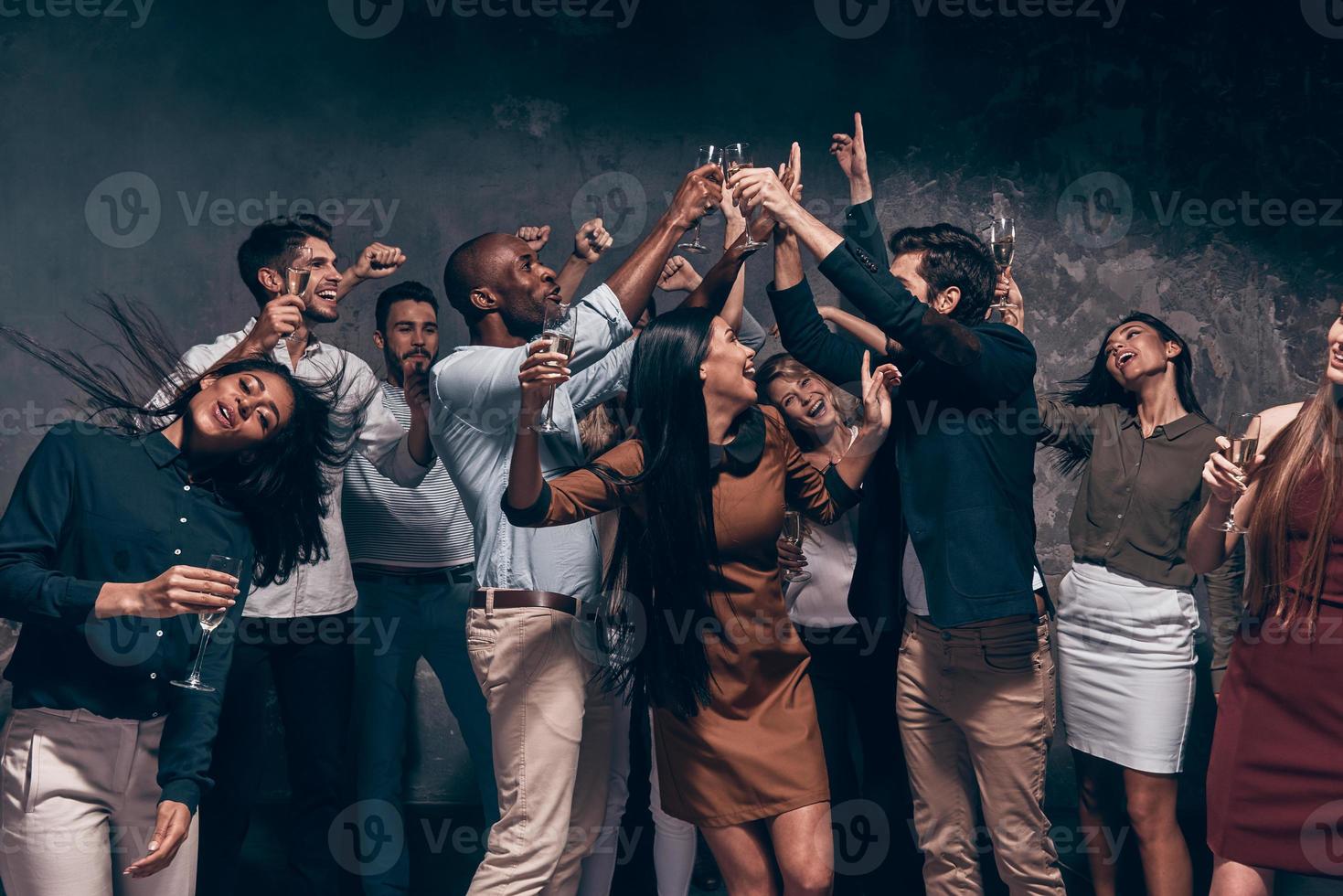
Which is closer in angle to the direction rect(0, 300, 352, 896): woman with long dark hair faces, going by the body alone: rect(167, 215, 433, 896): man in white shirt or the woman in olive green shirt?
the woman in olive green shirt

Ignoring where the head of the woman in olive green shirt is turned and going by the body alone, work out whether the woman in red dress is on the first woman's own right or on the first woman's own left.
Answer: on the first woman's own left

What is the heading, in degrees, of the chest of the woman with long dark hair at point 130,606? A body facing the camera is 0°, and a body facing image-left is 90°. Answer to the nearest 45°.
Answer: approximately 315°

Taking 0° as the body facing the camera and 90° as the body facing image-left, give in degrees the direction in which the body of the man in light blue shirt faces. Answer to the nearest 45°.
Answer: approximately 270°

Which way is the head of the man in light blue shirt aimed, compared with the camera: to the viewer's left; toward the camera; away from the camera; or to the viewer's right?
to the viewer's right

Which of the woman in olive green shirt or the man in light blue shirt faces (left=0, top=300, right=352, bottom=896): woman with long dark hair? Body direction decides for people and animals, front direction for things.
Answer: the woman in olive green shirt

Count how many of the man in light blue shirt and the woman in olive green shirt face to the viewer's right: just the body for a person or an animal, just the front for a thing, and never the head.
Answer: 1

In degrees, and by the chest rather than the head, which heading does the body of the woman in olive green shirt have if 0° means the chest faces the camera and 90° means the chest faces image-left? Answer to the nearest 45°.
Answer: approximately 45°

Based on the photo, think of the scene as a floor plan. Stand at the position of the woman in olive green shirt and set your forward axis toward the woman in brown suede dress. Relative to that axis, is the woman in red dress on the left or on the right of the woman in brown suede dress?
left

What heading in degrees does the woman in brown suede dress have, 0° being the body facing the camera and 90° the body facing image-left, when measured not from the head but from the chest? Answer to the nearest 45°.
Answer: approximately 315°

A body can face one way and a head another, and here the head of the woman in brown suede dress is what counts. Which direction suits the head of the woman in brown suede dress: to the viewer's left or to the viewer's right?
to the viewer's right

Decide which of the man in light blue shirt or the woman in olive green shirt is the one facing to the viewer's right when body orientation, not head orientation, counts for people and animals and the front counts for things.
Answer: the man in light blue shirt
